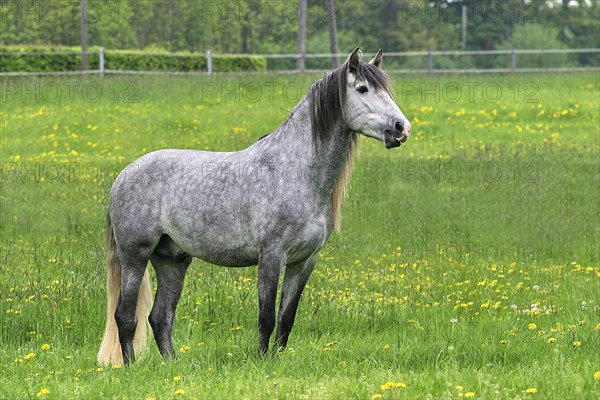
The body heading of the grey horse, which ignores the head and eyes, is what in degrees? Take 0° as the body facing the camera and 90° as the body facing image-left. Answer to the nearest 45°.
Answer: approximately 270°
